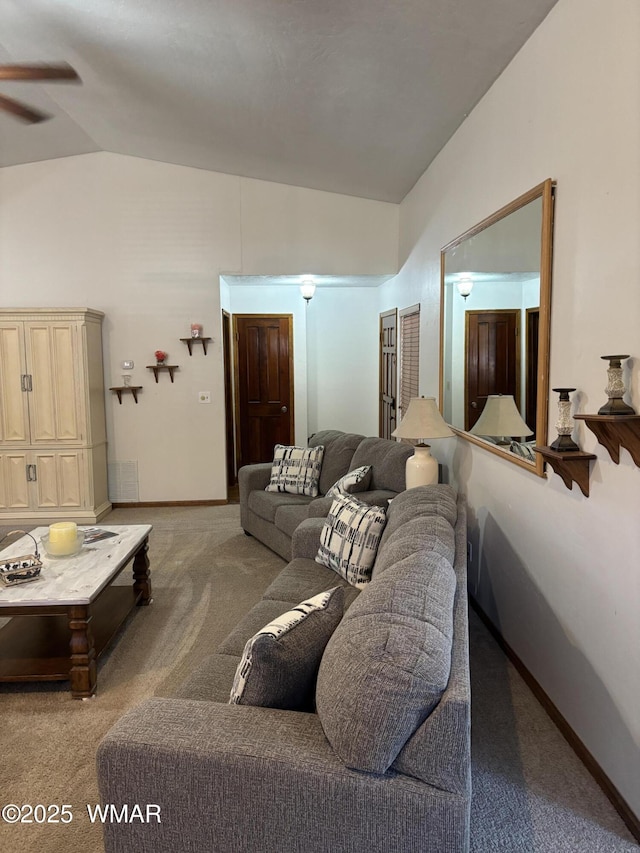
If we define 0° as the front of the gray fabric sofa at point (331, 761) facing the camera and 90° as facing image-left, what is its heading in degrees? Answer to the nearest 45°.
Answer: approximately 90°

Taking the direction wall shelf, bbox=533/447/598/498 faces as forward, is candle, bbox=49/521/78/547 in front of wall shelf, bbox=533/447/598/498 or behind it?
in front

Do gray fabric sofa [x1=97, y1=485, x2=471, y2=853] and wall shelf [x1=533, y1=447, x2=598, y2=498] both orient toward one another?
no

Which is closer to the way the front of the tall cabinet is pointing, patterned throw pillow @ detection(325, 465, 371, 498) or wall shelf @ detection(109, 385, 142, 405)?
the patterned throw pillow

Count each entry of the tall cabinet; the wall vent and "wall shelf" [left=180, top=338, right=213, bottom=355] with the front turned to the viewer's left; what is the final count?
0

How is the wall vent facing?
toward the camera

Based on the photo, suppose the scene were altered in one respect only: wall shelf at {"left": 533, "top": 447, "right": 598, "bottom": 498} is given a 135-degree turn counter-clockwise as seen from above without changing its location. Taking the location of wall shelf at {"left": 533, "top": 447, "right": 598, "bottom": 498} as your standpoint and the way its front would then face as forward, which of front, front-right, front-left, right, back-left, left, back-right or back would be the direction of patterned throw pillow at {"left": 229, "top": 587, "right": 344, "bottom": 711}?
right

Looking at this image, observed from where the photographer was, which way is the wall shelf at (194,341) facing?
facing the viewer

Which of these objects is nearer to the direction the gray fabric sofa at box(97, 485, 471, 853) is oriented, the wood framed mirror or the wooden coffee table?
the wooden coffee table

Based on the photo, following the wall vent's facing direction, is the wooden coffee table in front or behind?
in front

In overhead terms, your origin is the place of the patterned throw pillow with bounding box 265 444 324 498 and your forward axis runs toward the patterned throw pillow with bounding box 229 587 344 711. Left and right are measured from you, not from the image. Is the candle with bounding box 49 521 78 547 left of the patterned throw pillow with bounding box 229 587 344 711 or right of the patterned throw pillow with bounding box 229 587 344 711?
right

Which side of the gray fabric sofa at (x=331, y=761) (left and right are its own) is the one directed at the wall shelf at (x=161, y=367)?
right

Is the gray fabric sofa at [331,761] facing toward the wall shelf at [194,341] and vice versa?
no

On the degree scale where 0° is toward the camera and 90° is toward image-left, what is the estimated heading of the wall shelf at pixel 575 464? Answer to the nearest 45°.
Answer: approximately 90°

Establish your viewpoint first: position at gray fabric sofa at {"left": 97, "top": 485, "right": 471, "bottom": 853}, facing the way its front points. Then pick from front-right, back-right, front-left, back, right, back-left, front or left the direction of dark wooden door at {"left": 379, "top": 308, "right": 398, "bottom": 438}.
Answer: right
